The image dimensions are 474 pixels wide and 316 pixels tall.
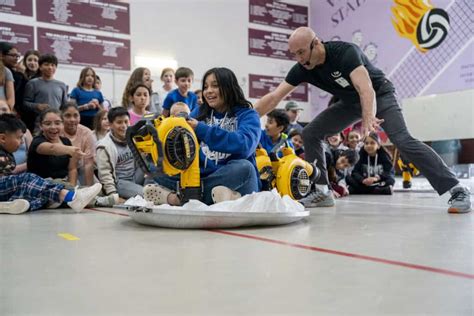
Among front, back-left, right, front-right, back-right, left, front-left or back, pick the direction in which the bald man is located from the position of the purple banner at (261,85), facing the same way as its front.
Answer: front

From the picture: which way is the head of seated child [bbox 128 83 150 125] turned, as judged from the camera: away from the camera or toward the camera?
toward the camera

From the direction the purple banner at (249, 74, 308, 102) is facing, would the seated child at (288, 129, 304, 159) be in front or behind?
in front

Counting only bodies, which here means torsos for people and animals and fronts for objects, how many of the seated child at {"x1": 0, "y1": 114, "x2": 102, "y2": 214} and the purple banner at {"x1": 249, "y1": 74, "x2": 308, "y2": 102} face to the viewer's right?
1

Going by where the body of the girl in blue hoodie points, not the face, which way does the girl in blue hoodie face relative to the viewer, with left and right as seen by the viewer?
facing the viewer and to the left of the viewer

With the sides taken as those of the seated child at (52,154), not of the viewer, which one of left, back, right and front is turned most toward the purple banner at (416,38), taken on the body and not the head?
left

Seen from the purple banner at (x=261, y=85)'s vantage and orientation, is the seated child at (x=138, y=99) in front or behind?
in front

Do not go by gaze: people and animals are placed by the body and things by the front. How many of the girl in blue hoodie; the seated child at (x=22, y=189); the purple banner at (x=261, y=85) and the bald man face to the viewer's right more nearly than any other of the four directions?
1

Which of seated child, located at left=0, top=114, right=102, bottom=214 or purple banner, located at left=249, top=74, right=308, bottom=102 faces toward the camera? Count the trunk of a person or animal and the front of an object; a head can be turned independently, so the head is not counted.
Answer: the purple banner

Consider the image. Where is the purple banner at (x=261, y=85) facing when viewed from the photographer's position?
facing the viewer

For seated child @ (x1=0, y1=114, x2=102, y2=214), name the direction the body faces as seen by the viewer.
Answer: to the viewer's right

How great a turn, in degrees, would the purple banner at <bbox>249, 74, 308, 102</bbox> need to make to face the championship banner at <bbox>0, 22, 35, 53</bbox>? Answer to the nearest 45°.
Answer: approximately 45° to its right

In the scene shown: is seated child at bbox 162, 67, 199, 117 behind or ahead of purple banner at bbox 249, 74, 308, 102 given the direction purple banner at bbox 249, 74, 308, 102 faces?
ahead

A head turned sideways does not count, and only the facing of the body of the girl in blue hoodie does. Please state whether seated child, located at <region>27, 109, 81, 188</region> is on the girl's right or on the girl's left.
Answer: on the girl's right
